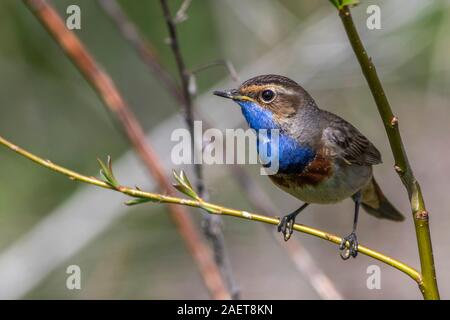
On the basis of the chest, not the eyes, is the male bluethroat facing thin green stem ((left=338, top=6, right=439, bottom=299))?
no

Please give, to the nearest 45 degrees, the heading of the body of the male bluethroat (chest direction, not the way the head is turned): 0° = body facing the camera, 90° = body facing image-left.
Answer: approximately 45°
